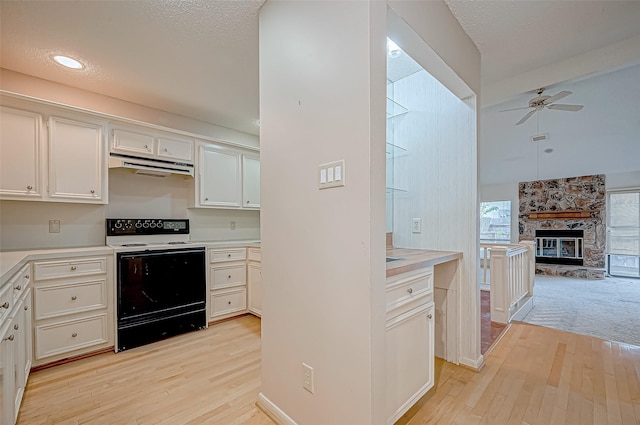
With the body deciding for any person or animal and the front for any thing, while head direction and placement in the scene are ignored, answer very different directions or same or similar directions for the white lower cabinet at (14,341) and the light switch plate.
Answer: very different directions

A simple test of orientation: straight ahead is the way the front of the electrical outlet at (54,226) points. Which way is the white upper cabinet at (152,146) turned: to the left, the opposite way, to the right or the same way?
the same way

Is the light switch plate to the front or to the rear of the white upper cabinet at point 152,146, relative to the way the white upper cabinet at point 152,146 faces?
to the front

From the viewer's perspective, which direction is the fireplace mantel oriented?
toward the camera

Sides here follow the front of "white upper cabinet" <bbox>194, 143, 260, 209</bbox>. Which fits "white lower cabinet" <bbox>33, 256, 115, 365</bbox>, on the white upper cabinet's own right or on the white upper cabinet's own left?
on the white upper cabinet's own right

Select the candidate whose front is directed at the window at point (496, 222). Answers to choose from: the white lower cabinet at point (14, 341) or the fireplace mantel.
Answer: the white lower cabinet

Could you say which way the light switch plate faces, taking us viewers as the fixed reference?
facing the viewer and to the left of the viewer

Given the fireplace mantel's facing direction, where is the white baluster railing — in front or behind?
in front

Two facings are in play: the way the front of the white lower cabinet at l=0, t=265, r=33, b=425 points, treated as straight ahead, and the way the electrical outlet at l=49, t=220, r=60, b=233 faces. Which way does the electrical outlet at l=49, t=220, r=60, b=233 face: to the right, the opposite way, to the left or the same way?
to the right

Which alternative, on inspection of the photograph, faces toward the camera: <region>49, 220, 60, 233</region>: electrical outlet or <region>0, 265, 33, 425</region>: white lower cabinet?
the electrical outlet

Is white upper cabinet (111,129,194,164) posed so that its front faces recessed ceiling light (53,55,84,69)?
no

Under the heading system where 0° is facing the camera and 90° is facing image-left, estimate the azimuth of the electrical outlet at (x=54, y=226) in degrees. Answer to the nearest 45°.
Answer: approximately 0°

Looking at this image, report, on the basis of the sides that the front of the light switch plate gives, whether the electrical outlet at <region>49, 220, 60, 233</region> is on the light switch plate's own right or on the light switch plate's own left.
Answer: on the light switch plate's own right

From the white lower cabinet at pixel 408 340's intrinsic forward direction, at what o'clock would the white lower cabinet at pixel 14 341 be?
the white lower cabinet at pixel 14 341 is roughly at 4 o'clock from the white lower cabinet at pixel 408 340.

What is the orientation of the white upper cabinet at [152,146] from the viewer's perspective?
toward the camera

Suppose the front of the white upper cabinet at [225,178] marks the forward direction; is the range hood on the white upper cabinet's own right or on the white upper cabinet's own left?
on the white upper cabinet's own right

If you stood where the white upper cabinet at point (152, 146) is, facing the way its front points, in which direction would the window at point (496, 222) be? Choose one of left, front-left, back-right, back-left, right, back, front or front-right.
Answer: left

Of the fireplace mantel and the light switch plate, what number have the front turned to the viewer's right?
0
